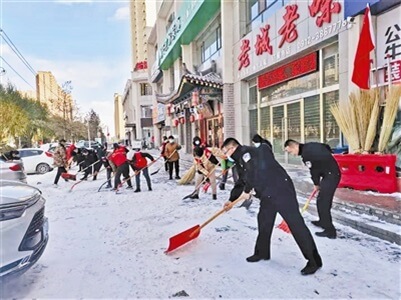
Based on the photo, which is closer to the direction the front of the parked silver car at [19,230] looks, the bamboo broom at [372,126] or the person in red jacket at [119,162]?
the bamboo broom

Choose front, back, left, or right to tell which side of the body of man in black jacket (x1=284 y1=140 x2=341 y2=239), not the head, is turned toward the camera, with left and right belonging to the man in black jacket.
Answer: left

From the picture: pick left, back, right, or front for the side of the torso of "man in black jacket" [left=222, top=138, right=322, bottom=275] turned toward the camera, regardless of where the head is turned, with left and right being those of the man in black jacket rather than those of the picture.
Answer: left

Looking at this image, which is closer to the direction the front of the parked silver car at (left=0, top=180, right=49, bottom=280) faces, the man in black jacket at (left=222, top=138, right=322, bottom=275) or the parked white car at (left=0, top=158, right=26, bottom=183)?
the man in black jacket
